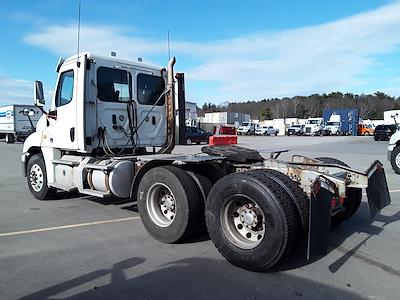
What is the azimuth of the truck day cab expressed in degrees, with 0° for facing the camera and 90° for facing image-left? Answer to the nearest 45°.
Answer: approximately 135°

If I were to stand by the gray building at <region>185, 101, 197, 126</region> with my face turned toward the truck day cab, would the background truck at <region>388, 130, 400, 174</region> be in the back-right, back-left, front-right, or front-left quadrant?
front-left

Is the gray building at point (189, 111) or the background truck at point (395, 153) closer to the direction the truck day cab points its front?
the gray building

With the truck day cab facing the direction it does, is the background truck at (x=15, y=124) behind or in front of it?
in front

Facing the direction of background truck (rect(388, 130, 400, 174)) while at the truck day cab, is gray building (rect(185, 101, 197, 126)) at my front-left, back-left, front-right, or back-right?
front-left

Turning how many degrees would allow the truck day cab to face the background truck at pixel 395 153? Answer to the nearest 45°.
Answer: approximately 90° to its right
